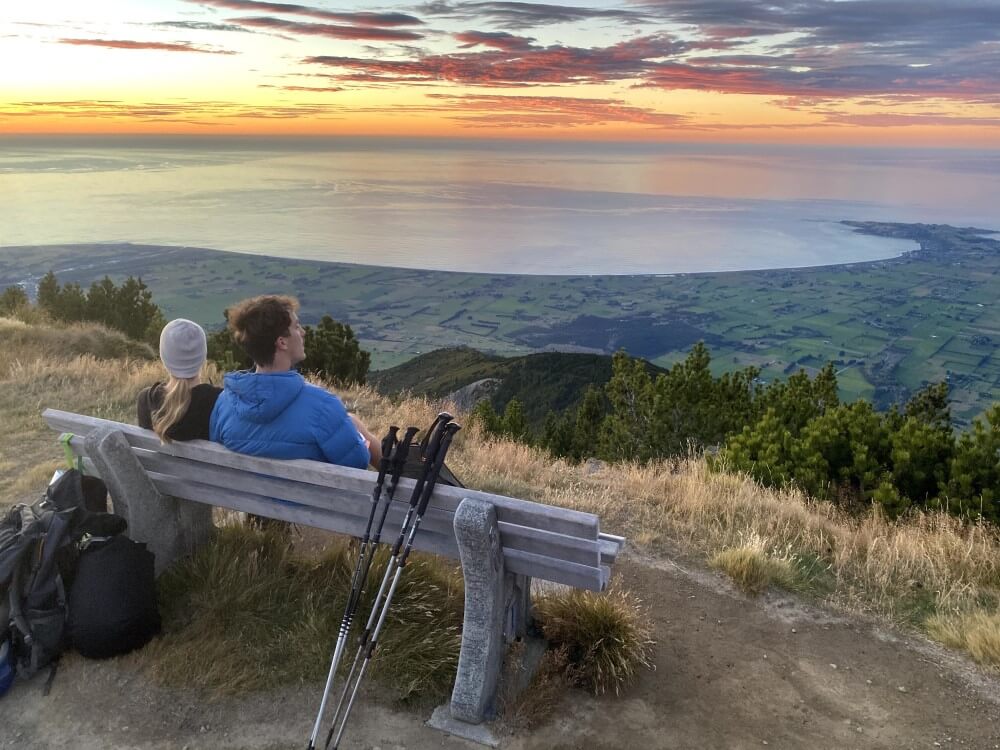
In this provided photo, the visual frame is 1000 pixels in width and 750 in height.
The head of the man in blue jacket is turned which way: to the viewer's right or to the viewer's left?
to the viewer's right

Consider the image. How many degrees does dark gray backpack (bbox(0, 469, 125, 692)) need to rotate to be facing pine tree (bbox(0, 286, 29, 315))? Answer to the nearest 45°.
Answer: approximately 135° to its right

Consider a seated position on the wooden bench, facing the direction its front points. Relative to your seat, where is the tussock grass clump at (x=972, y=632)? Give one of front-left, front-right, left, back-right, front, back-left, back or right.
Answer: front-right

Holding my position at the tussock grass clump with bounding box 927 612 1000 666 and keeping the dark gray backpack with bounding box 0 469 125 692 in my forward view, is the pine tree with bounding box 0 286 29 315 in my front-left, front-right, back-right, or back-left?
front-right

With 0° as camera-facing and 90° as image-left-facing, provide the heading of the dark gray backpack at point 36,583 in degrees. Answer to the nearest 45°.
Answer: approximately 45°

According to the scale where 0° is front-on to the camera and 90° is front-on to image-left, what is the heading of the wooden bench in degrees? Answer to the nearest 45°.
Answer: approximately 225°
